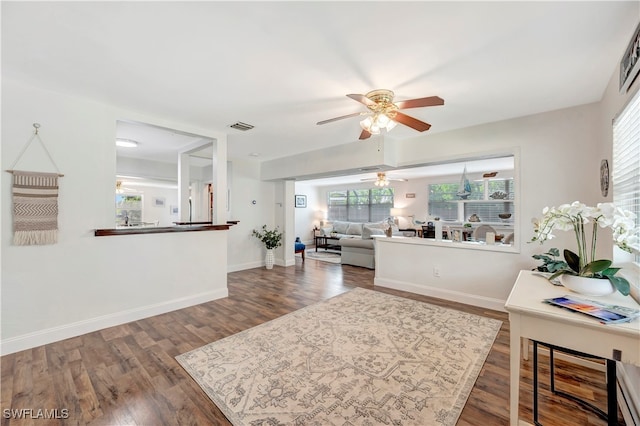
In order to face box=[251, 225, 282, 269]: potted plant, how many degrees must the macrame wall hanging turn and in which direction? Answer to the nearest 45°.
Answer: approximately 90° to its left

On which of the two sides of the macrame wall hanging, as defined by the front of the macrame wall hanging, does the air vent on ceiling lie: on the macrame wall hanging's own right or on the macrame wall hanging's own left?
on the macrame wall hanging's own left

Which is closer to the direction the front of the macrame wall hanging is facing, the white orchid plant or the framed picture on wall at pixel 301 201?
the white orchid plant

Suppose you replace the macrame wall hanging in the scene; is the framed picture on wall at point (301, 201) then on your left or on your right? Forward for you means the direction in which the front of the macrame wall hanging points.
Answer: on your left

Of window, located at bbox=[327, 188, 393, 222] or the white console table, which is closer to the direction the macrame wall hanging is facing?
the white console table

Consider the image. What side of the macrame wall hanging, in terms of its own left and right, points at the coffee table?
left

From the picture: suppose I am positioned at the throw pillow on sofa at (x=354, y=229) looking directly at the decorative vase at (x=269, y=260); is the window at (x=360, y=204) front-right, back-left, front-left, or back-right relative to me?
back-right

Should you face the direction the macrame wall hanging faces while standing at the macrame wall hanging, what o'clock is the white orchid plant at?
The white orchid plant is roughly at 11 o'clock from the macrame wall hanging.

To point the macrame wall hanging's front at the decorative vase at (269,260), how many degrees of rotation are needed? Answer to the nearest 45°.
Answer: approximately 90° to its left

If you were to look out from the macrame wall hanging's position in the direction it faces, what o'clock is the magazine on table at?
The magazine on table is roughly at 11 o'clock from the macrame wall hanging.

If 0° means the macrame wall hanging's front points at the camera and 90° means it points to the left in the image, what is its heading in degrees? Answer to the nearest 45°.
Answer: approximately 0°

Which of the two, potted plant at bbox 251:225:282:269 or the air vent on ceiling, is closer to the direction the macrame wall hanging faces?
the air vent on ceiling

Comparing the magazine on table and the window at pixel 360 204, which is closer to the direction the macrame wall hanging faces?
the magazine on table

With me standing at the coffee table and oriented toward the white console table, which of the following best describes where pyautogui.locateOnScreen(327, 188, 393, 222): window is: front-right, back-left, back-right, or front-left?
back-left

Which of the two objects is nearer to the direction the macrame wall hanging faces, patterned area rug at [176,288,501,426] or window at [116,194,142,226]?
the patterned area rug

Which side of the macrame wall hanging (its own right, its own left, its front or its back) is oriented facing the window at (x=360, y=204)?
left

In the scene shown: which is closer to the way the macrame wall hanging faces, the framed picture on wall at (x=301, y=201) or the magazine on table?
the magazine on table
